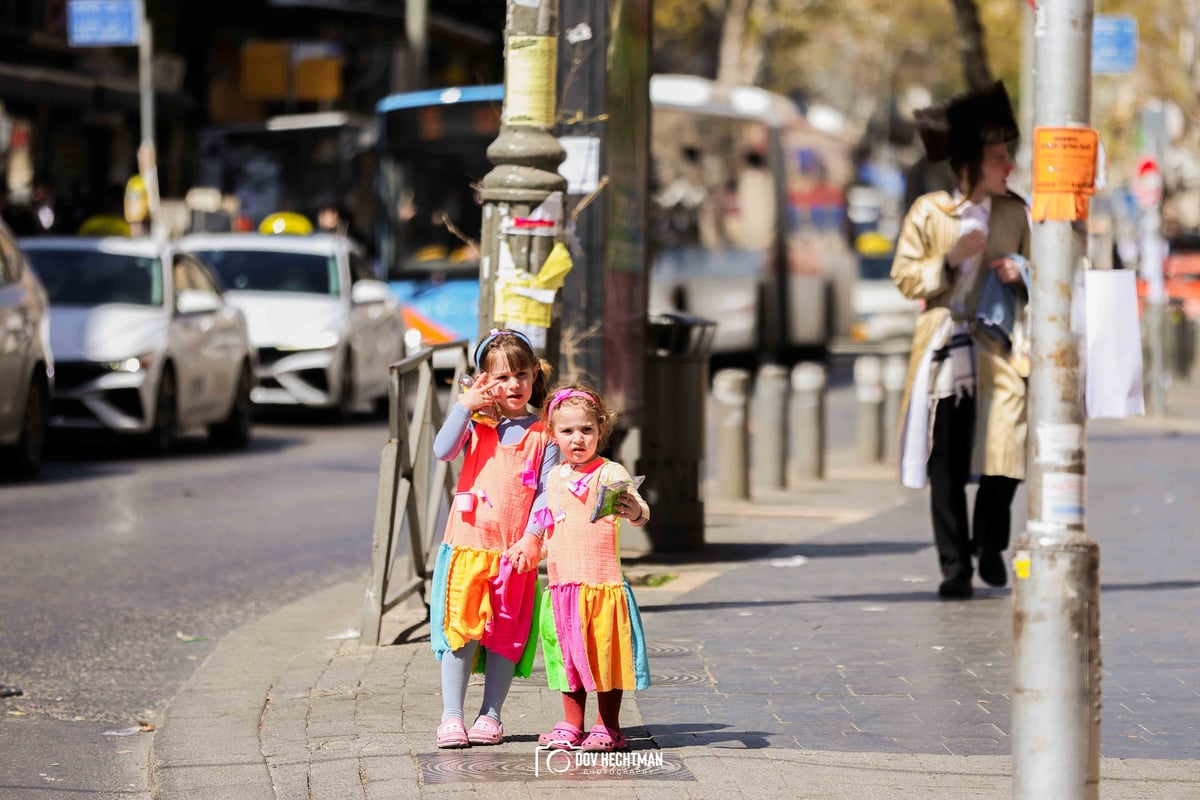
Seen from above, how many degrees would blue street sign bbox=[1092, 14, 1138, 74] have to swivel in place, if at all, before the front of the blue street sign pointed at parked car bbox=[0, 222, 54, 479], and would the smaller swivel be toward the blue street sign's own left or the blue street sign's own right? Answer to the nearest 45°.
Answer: approximately 45° to the blue street sign's own right

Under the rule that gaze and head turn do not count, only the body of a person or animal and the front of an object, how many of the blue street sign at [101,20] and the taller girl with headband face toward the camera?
2

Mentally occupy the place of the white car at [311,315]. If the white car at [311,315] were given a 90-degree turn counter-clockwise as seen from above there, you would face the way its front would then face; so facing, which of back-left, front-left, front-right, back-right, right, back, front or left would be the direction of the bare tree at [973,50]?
front-left

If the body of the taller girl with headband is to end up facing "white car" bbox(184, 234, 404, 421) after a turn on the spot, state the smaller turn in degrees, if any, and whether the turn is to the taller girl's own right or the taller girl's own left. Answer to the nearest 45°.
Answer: approximately 180°

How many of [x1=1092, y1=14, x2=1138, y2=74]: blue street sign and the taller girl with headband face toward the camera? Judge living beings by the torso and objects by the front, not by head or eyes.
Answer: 2

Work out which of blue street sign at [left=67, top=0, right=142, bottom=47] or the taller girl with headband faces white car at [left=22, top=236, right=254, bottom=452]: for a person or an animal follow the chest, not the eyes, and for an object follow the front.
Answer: the blue street sign

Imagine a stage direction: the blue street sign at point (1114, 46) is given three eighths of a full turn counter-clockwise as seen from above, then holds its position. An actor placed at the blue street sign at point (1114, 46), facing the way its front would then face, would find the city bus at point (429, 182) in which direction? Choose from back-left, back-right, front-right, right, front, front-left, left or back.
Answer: back-left

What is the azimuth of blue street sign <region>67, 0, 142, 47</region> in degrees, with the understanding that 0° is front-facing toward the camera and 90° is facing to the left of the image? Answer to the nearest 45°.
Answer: approximately 0°

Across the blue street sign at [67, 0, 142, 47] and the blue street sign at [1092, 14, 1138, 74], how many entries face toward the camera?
2

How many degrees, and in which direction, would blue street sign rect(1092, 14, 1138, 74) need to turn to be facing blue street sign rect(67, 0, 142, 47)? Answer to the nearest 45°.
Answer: approximately 90° to its right

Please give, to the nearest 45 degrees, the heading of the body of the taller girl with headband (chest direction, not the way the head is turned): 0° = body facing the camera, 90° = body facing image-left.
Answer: approximately 0°

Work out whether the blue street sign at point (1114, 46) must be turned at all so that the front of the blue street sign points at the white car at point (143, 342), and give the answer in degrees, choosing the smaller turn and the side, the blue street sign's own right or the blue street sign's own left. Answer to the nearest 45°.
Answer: approximately 45° to the blue street sign's own right

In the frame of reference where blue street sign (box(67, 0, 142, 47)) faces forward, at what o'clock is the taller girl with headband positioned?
The taller girl with headband is roughly at 12 o'clock from the blue street sign.

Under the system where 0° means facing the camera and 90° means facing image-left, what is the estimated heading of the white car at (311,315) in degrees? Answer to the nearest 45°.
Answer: approximately 45°
